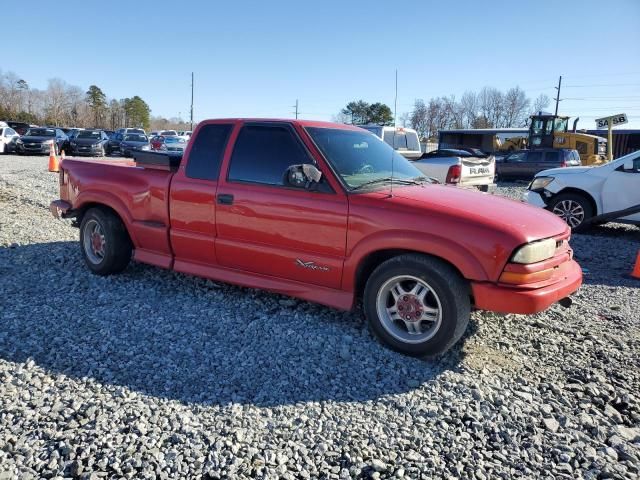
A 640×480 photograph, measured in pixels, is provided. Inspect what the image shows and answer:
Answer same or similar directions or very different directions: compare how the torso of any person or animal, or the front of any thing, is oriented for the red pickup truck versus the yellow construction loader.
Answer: very different directions

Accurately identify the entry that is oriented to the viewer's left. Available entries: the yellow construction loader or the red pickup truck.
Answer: the yellow construction loader

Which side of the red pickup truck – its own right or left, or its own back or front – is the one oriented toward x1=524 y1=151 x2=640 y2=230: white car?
left

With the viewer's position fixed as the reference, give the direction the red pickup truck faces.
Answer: facing the viewer and to the right of the viewer

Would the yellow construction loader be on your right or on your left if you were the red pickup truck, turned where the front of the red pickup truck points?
on your left

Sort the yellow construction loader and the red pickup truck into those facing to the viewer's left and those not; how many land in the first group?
1

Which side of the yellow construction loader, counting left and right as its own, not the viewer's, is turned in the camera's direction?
left

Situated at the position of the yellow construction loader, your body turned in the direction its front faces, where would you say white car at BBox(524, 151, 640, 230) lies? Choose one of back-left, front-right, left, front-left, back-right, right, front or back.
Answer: left

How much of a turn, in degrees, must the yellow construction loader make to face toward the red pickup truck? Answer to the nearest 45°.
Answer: approximately 90° to its left
